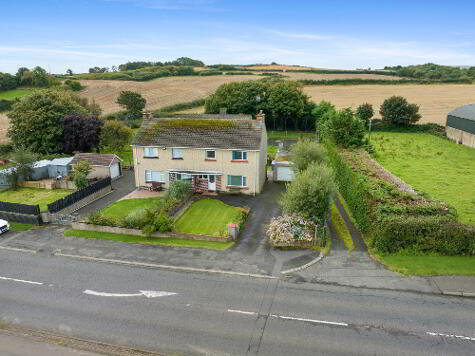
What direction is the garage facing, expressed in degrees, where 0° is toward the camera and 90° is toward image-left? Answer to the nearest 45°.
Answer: approximately 0°

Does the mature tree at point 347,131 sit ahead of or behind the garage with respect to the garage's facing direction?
behind

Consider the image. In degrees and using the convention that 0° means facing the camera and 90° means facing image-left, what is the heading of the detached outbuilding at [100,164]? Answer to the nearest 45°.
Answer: approximately 315°

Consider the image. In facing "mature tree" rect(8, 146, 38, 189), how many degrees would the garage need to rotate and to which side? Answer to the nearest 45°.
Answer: approximately 90° to its right

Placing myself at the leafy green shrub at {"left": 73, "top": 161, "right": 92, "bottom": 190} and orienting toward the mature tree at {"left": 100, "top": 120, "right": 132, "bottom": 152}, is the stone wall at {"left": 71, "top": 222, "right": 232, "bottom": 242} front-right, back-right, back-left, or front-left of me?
back-right

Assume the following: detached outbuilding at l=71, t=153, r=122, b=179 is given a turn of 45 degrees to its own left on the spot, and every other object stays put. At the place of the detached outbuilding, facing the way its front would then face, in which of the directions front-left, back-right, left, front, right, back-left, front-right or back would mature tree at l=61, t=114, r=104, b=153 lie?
left

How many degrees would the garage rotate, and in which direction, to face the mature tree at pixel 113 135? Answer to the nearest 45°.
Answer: approximately 90° to its right

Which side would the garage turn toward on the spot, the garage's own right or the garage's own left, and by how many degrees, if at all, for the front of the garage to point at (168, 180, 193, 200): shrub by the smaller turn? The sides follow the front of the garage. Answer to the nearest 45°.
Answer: approximately 45° to the garage's own right
